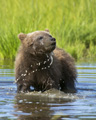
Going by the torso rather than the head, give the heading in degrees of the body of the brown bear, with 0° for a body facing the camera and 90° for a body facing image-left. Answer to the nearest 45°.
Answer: approximately 45°
